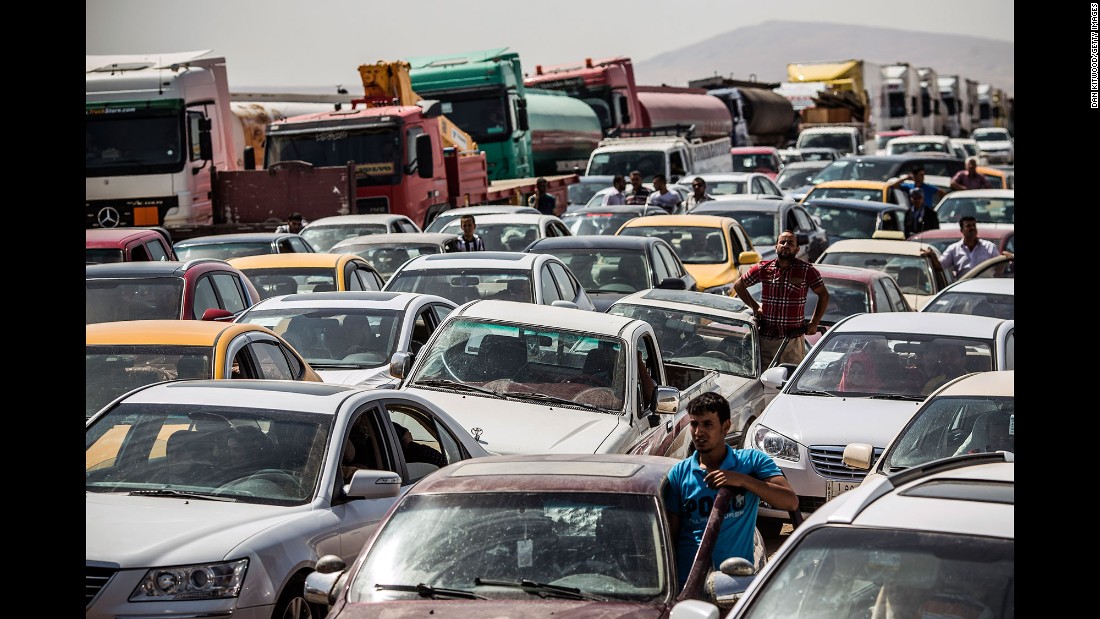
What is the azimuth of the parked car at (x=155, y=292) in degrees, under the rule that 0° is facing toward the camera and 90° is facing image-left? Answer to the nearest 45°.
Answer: approximately 45°

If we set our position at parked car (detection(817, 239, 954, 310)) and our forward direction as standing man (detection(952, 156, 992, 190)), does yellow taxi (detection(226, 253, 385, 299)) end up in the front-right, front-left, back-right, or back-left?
back-left

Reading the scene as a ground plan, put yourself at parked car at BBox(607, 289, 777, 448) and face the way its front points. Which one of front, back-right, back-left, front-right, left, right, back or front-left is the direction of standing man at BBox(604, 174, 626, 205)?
back-right

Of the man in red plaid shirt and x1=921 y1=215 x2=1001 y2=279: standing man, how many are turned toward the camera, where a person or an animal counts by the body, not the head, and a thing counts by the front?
2

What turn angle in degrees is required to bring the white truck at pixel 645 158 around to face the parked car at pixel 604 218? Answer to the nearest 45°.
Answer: approximately 45° to its left

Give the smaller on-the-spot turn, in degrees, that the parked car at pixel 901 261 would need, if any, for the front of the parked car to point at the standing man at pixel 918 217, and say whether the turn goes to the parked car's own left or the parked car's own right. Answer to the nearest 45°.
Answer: approximately 135° to the parked car's own right

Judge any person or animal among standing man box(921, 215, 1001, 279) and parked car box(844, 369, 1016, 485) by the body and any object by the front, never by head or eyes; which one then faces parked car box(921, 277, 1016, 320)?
the standing man
